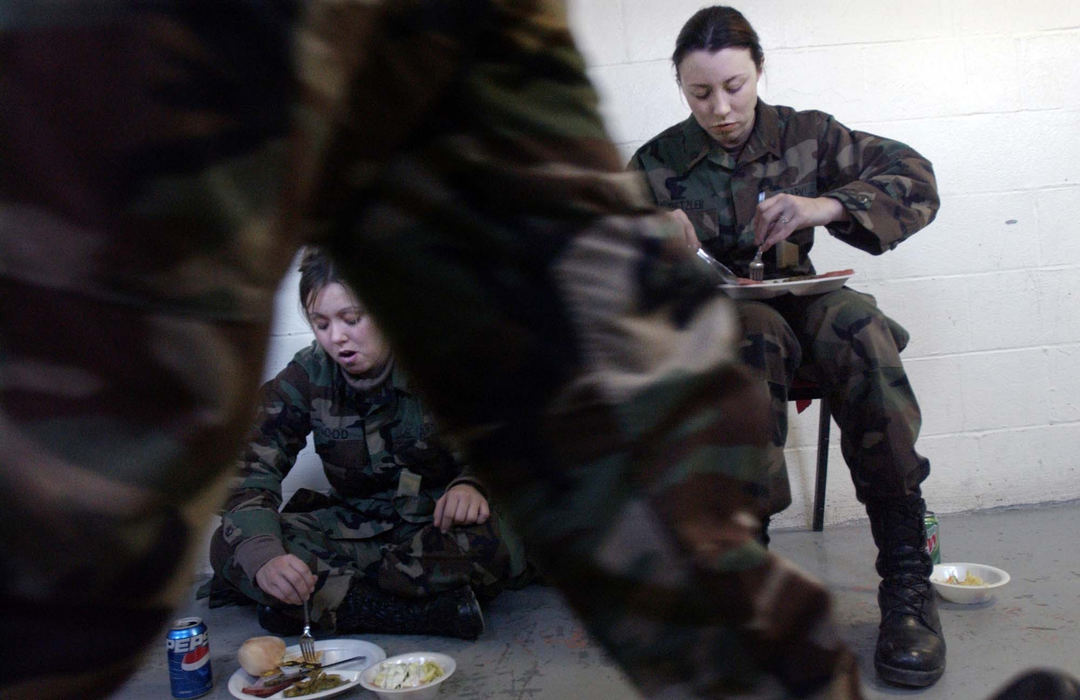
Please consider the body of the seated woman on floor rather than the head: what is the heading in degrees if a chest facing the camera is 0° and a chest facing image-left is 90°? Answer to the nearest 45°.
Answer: approximately 0°
